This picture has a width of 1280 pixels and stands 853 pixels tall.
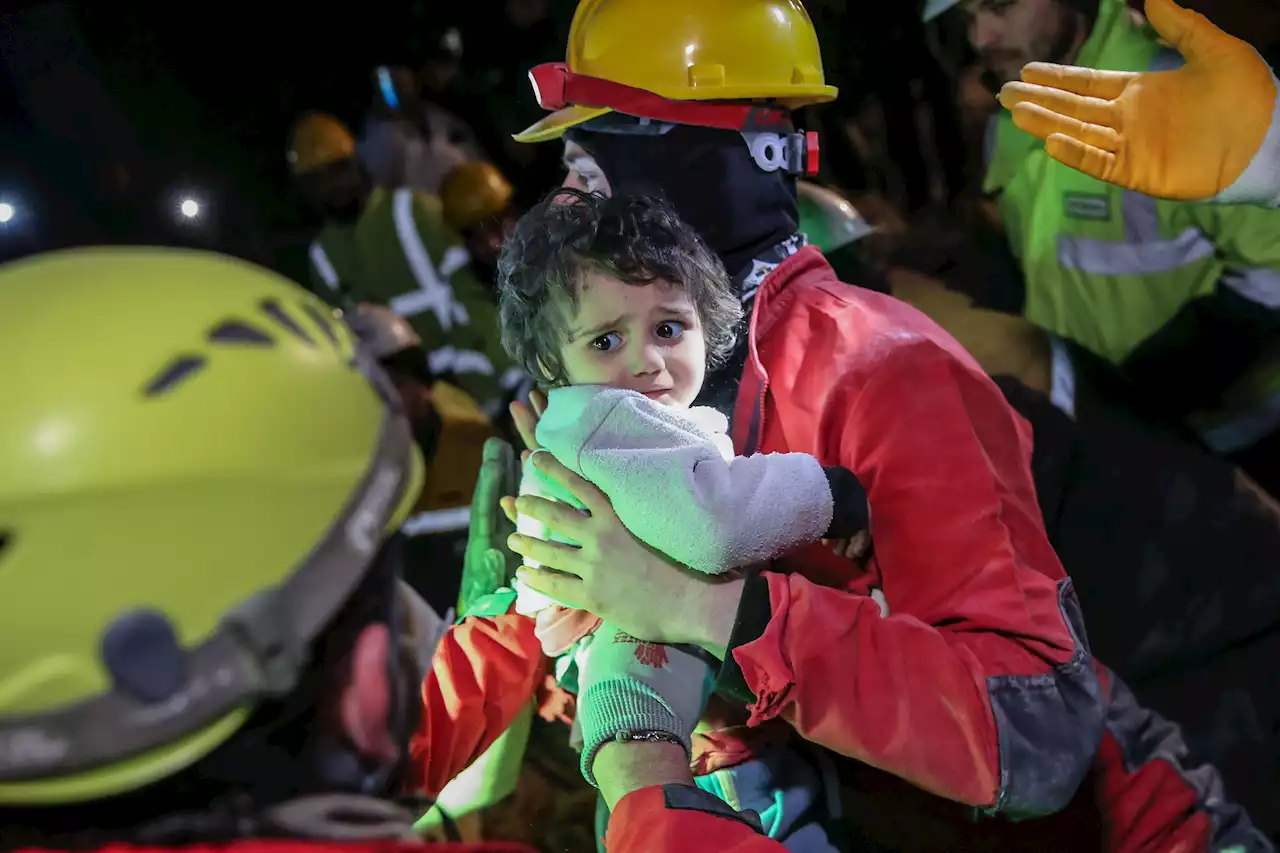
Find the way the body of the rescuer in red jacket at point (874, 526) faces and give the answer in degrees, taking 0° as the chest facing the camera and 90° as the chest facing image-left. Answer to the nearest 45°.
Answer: approximately 90°

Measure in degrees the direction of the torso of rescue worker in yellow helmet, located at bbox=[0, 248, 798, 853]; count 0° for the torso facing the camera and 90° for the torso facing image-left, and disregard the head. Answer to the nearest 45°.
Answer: approximately 225°

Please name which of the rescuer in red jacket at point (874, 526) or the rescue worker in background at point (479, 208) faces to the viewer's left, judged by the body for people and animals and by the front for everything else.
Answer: the rescuer in red jacket

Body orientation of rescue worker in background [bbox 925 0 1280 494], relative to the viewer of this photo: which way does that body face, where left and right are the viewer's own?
facing the viewer and to the left of the viewer

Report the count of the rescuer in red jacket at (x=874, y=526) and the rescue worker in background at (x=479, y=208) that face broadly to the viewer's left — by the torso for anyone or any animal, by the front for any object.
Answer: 1

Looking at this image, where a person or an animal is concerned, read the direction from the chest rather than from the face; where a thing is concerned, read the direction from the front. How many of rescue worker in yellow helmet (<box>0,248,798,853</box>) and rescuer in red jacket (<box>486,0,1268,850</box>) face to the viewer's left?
1
